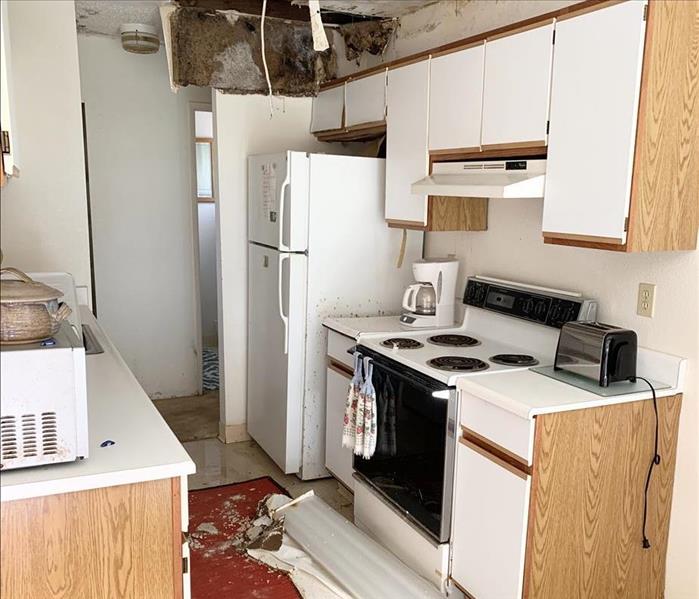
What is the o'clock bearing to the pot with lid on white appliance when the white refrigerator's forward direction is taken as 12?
The pot with lid on white appliance is roughly at 11 o'clock from the white refrigerator.

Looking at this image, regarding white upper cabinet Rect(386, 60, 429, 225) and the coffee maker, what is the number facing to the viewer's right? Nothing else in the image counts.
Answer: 0

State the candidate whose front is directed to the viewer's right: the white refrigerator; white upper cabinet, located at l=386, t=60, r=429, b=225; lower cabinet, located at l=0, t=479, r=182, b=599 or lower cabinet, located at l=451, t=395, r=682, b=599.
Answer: lower cabinet, located at l=0, t=479, r=182, b=599

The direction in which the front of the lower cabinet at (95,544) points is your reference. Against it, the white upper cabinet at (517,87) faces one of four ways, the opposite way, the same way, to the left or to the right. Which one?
the opposite way

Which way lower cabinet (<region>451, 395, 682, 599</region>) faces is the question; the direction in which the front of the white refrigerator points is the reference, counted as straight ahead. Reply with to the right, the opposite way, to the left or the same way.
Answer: the same way

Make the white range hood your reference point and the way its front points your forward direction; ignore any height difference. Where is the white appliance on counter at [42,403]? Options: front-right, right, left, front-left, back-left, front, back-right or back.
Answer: front

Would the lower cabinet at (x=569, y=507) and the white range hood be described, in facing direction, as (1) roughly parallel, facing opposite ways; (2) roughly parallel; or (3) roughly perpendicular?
roughly parallel

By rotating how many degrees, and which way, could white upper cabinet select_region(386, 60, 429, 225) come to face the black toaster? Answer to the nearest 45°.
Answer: approximately 90° to its left

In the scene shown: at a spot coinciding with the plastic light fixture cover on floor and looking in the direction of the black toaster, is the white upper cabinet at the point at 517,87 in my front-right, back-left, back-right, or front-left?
front-left

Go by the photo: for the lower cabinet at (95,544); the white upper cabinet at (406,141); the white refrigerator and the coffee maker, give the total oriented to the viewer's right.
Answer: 1

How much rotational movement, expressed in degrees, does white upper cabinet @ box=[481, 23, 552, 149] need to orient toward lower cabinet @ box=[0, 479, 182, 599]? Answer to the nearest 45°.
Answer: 0° — it already faces it

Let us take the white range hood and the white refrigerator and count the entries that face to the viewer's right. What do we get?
0

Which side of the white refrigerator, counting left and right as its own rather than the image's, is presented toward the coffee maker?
left
